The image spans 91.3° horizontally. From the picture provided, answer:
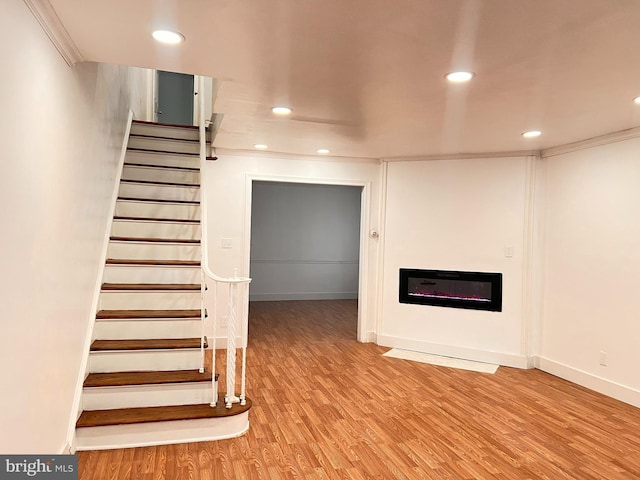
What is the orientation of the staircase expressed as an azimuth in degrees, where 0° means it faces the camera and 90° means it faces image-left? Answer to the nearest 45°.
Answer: approximately 0°

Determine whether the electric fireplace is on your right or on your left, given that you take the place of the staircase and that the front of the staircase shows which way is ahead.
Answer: on your left

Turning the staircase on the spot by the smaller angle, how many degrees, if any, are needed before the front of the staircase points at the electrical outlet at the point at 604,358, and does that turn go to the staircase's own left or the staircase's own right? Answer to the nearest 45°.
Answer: approximately 90° to the staircase's own left

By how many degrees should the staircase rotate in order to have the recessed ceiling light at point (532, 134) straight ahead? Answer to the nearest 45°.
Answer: approximately 90° to its left

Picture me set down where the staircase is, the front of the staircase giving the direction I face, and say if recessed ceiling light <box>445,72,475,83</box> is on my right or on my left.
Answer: on my left

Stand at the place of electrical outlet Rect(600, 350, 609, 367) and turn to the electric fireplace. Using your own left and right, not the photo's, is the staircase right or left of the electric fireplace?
left
